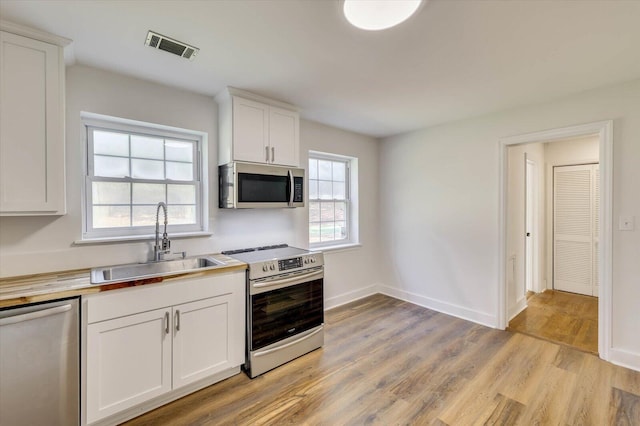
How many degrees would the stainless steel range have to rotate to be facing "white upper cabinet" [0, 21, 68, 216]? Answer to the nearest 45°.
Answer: approximately 135° to its right

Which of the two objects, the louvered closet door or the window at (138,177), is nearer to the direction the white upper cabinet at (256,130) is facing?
the louvered closet door

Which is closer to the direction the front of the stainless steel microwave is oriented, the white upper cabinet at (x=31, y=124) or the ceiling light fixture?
the ceiling light fixture

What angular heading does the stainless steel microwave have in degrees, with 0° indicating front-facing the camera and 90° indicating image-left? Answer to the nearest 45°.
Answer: approximately 315°

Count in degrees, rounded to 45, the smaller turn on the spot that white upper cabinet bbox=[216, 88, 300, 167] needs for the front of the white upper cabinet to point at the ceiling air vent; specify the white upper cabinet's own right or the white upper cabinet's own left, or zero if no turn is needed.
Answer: approximately 90° to the white upper cabinet's own right

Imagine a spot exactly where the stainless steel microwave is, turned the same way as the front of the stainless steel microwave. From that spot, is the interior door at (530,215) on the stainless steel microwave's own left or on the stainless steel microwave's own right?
on the stainless steel microwave's own left

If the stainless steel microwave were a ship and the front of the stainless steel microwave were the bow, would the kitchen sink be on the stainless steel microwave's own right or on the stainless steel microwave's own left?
on the stainless steel microwave's own right

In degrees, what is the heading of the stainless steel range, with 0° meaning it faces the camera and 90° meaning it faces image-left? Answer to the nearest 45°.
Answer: approximately 315°
